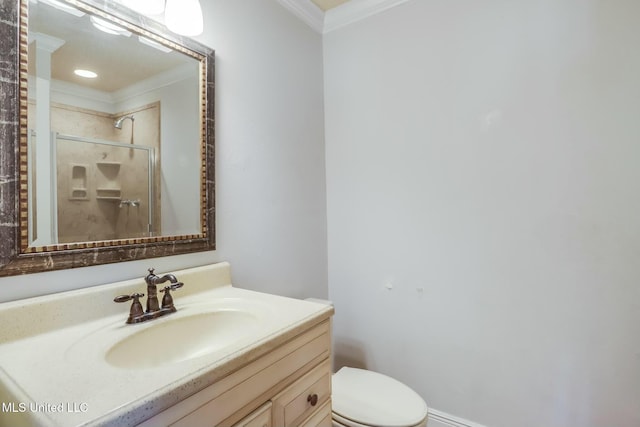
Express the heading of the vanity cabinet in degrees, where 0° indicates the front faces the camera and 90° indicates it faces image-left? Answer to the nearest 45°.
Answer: approximately 315°

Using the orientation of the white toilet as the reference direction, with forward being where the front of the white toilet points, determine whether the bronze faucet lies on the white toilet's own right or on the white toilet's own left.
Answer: on the white toilet's own right

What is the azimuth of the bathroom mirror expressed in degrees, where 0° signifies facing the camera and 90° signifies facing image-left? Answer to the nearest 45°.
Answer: approximately 315°
